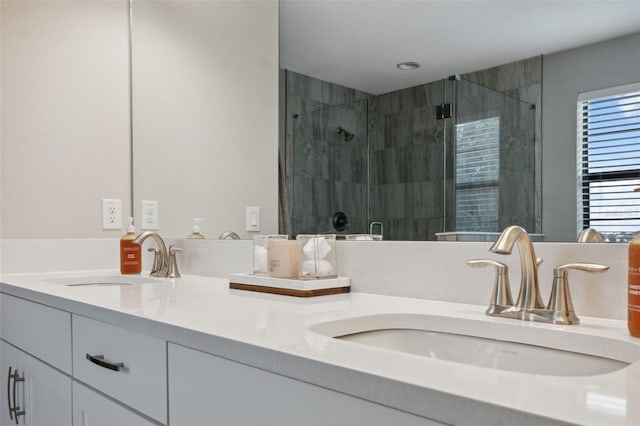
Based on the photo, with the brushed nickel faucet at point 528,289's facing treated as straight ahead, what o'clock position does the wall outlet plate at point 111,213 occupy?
The wall outlet plate is roughly at 2 o'clock from the brushed nickel faucet.

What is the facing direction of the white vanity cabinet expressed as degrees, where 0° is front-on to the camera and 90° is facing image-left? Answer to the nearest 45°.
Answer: approximately 45°

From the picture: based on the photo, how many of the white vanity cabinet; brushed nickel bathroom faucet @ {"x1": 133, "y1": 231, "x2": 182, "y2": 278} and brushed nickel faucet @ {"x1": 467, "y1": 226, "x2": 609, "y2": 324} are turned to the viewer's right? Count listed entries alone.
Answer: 0

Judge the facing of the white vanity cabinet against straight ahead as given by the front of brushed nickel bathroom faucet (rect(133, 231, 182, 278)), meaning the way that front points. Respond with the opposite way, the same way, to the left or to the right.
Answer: the same way

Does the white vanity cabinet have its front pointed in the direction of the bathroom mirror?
no

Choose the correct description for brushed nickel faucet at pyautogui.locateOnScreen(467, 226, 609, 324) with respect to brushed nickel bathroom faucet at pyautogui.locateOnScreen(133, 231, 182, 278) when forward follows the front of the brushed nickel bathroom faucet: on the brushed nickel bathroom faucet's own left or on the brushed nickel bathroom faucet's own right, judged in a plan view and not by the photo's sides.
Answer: on the brushed nickel bathroom faucet's own left

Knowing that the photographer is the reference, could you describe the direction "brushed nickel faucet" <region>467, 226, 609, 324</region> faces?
facing the viewer and to the left of the viewer

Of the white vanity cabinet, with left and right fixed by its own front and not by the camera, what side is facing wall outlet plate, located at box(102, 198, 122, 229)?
back

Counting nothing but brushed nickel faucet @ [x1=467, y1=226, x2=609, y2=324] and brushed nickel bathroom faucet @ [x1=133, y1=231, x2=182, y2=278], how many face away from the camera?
0

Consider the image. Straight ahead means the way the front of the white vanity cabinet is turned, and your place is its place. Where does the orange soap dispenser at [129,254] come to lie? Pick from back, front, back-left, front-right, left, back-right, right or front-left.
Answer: back
